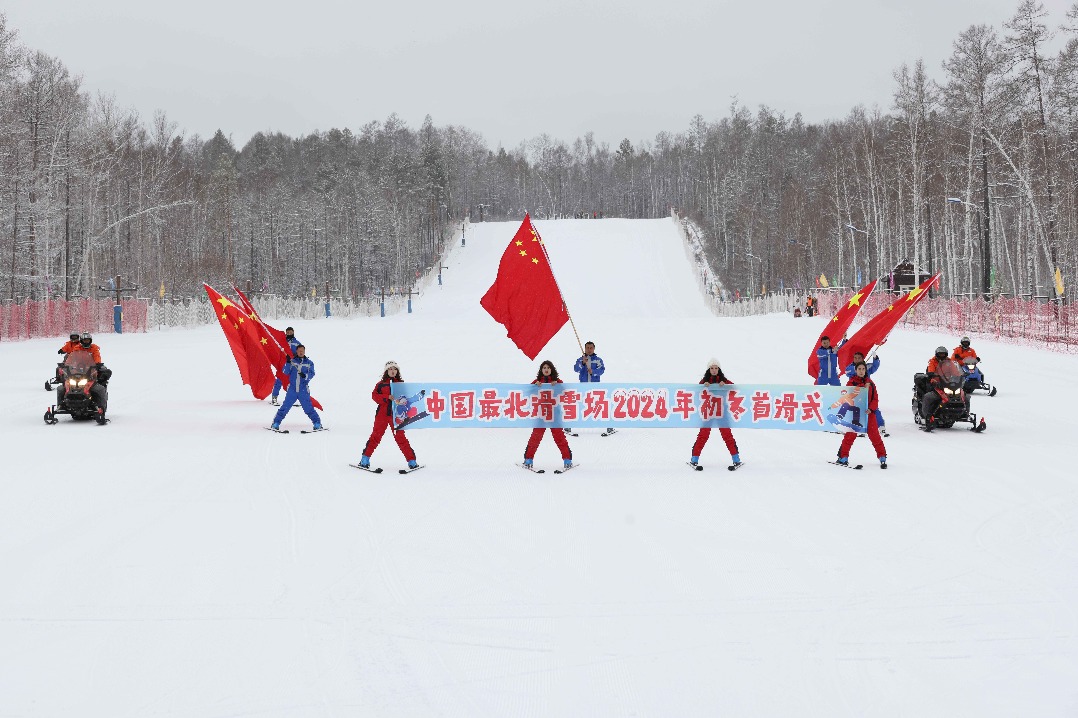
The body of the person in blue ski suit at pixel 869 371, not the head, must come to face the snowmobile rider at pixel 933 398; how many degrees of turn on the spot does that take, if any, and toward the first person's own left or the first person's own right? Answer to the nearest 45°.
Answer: approximately 135° to the first person's own left

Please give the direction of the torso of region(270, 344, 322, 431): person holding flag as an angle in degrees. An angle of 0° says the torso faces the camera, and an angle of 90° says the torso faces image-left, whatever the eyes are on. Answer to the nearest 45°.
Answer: approximately 0°

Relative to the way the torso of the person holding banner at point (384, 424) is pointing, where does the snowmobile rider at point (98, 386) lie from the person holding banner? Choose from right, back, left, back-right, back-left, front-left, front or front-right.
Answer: back-right

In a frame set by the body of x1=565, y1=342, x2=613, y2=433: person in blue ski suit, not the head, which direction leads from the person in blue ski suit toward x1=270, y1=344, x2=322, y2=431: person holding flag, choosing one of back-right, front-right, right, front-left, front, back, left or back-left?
right

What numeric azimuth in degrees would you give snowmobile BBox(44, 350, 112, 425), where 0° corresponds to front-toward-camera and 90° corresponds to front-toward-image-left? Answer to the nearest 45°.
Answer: approximately 0°

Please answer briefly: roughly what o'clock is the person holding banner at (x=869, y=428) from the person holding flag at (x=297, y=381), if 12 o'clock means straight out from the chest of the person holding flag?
The person holding banner is roughly at 10 o'clock from the person holding flag.
